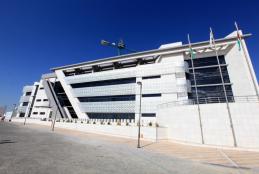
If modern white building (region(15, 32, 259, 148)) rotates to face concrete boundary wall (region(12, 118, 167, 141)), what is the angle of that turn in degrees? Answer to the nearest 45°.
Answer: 0° — it already faces it

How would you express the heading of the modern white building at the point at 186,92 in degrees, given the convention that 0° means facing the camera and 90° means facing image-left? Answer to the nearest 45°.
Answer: approximately 45°
